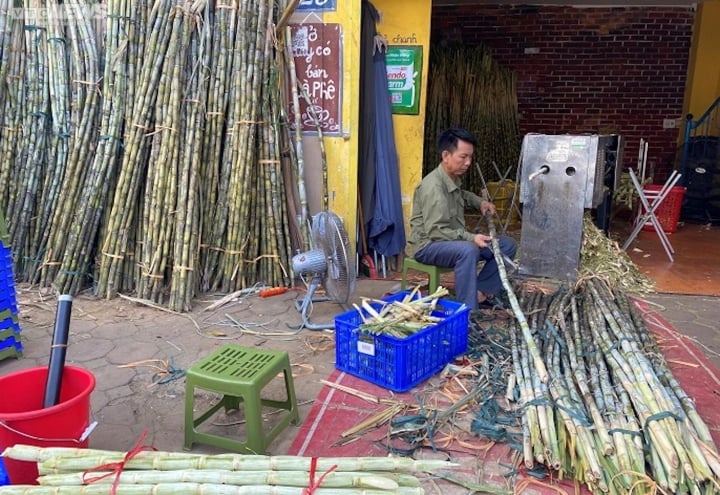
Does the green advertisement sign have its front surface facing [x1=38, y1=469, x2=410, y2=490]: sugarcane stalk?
yes

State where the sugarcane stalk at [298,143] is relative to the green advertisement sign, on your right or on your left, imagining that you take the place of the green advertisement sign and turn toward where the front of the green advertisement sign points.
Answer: on your right

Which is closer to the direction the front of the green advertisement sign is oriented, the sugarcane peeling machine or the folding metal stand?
the sugarcane peeling machine

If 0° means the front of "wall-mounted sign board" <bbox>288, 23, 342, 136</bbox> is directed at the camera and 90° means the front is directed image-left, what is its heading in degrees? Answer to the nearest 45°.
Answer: approximately 0°

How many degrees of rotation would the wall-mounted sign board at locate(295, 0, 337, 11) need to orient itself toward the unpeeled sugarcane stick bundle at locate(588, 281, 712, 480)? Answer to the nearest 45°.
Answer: approximately 45° to its left

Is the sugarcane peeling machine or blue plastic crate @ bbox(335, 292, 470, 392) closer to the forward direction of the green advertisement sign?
the blue plastic crate
